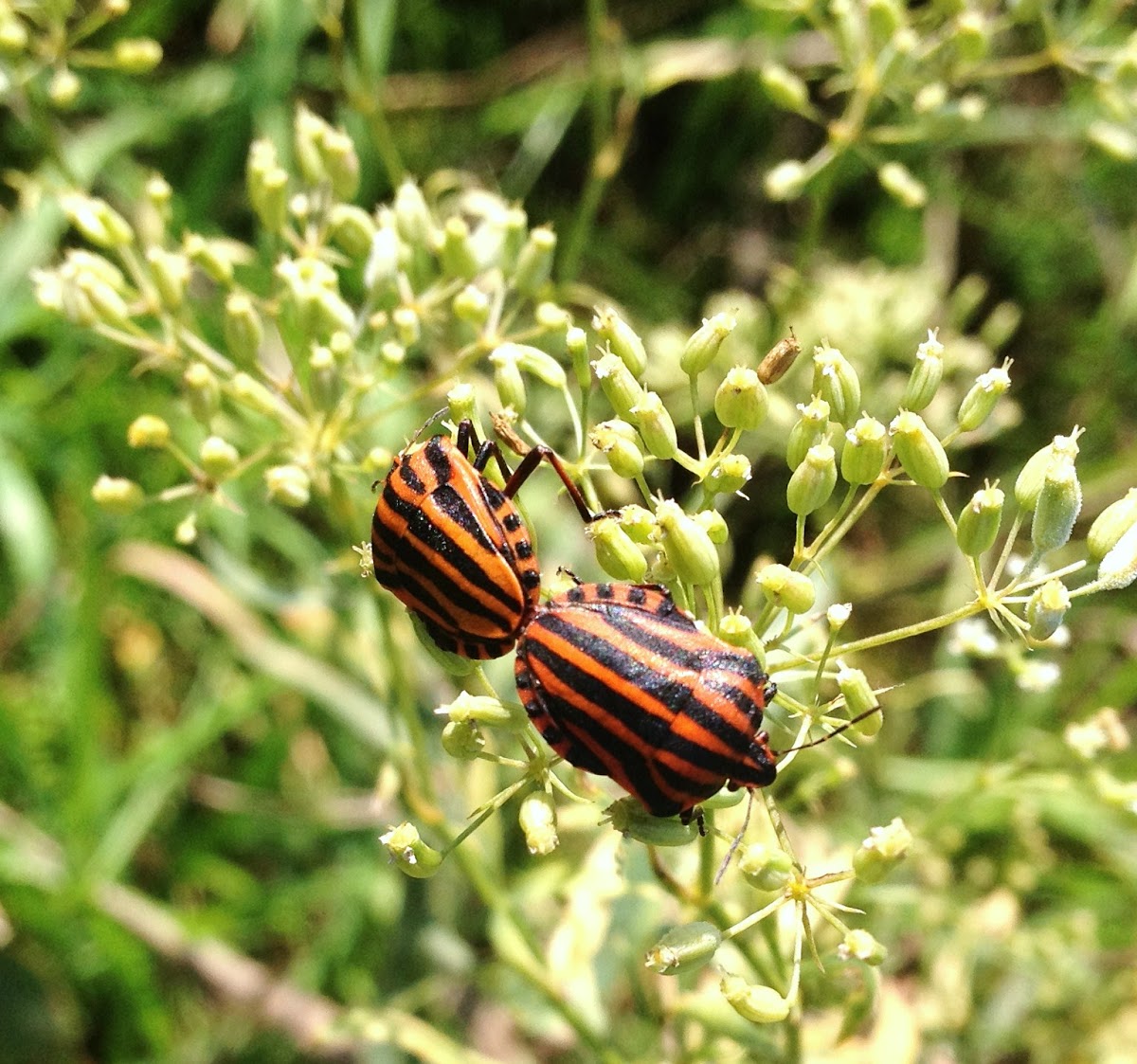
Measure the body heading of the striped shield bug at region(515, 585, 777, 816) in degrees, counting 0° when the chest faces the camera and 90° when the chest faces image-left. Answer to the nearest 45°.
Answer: approximately 315°

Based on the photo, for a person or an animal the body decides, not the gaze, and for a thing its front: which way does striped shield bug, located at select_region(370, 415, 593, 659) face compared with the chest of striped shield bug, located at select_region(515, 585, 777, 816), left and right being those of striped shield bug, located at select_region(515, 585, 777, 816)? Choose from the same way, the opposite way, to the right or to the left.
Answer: the opposite way

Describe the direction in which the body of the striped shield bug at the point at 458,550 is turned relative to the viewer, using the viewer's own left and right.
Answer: facing away from the viewer and to the left of the viewer
